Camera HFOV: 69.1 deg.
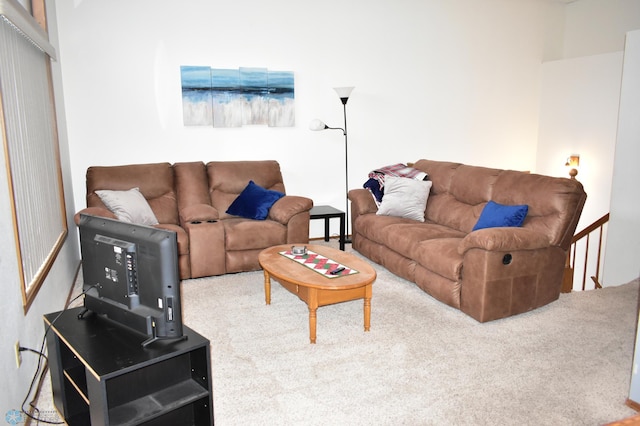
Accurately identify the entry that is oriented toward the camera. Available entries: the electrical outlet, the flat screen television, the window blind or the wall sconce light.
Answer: the wall sconce light

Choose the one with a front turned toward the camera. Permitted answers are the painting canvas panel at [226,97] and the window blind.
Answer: the painting canvas panel

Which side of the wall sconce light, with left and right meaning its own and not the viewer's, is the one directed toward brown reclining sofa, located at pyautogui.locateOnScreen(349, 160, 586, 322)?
front

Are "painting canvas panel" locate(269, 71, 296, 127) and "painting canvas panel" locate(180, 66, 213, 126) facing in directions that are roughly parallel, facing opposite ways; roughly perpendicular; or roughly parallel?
roughly parallel

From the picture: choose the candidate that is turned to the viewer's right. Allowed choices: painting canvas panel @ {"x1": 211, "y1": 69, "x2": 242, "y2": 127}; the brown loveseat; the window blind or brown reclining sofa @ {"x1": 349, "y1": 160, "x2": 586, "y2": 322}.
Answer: the window blind

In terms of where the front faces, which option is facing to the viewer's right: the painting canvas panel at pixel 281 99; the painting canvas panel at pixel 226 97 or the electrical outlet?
the electrical outlet

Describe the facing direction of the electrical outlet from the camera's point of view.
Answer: facing to the right of the viewer

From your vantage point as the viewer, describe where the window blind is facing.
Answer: facing to the right of the viewer

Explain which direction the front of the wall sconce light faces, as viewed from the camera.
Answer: facing the viewer

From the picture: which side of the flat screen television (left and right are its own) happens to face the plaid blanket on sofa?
front

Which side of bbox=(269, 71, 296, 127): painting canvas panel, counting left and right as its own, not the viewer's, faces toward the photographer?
front

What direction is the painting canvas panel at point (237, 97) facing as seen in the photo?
toward the camera

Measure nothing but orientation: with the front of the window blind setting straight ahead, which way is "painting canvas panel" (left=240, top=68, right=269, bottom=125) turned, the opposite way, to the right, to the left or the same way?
to the right

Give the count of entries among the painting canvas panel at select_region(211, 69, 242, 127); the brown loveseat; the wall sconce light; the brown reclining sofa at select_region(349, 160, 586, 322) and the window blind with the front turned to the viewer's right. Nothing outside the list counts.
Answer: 1

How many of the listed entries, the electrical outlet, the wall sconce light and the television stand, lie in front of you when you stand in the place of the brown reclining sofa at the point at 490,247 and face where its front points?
2
